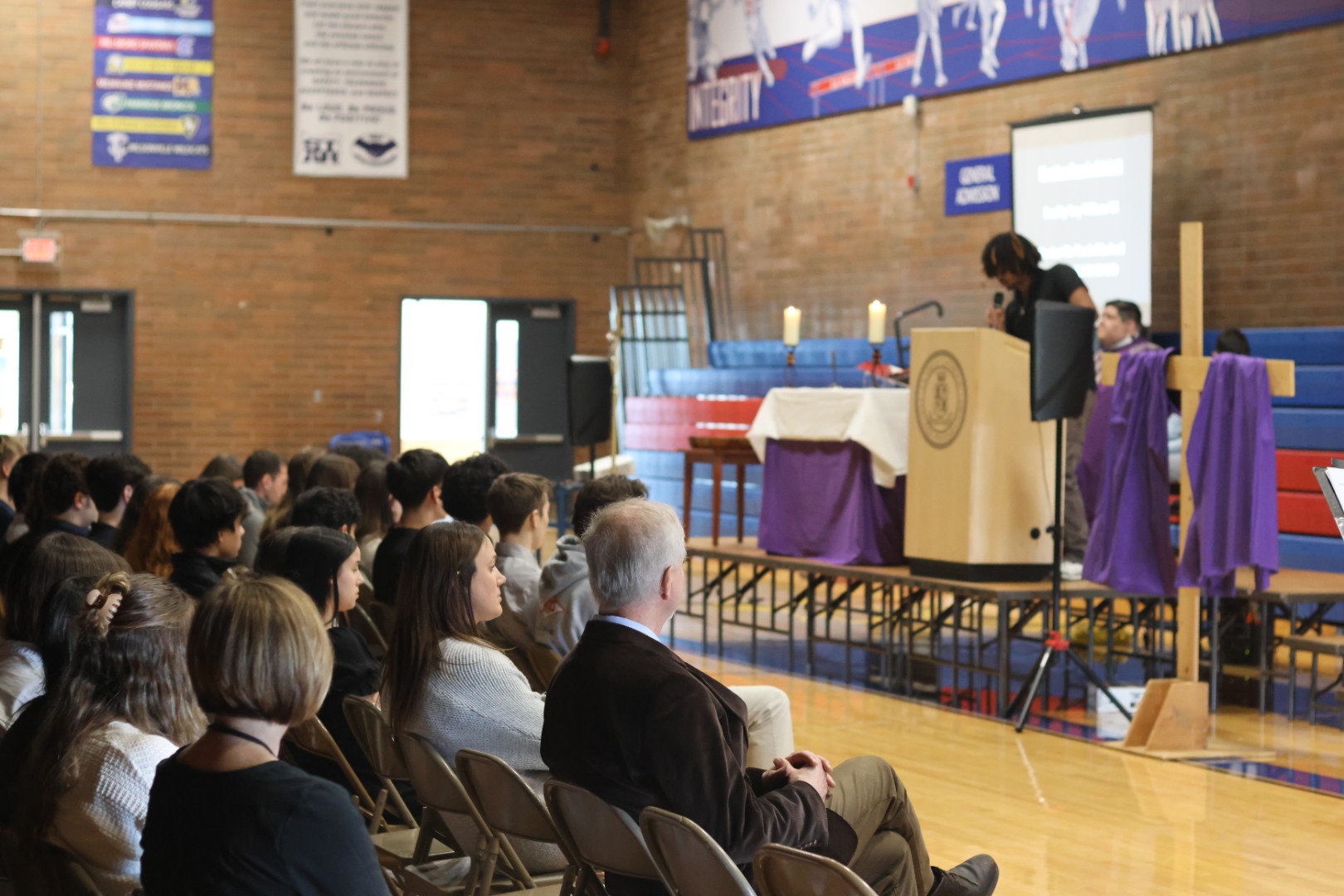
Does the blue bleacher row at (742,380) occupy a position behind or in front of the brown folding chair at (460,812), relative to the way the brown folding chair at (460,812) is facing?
in front

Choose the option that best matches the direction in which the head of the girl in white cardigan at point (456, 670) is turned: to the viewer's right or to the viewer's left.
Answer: to the viewer's right

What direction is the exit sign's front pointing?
toward the camera

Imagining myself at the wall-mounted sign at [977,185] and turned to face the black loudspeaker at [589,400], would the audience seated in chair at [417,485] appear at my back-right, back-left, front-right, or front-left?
front-left

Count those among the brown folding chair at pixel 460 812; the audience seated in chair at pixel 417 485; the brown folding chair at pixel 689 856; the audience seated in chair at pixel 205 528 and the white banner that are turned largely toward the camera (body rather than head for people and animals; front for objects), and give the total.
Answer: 1

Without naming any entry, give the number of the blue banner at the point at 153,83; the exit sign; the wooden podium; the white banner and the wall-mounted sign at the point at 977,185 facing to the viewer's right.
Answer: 0

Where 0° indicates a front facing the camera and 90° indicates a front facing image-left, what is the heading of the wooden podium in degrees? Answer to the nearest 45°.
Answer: approximately 45°

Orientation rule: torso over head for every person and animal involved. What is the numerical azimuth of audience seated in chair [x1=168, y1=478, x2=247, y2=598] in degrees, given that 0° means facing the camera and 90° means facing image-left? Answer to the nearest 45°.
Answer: approximately 225°

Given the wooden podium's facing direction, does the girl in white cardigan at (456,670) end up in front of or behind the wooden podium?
in front

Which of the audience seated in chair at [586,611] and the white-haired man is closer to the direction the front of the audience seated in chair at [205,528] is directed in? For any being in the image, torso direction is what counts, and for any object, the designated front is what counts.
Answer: the audience seated in chair

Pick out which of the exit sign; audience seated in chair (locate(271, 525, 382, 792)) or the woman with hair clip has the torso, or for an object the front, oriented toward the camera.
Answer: the exit sign

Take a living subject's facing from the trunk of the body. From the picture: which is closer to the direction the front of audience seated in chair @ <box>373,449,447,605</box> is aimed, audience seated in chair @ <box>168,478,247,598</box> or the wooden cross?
the wooden cross

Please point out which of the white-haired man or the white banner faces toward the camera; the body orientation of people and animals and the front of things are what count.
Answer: the white banner

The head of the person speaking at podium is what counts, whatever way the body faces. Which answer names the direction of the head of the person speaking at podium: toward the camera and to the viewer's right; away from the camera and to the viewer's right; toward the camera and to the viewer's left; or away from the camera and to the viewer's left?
toward the camera and to the viewer's left
